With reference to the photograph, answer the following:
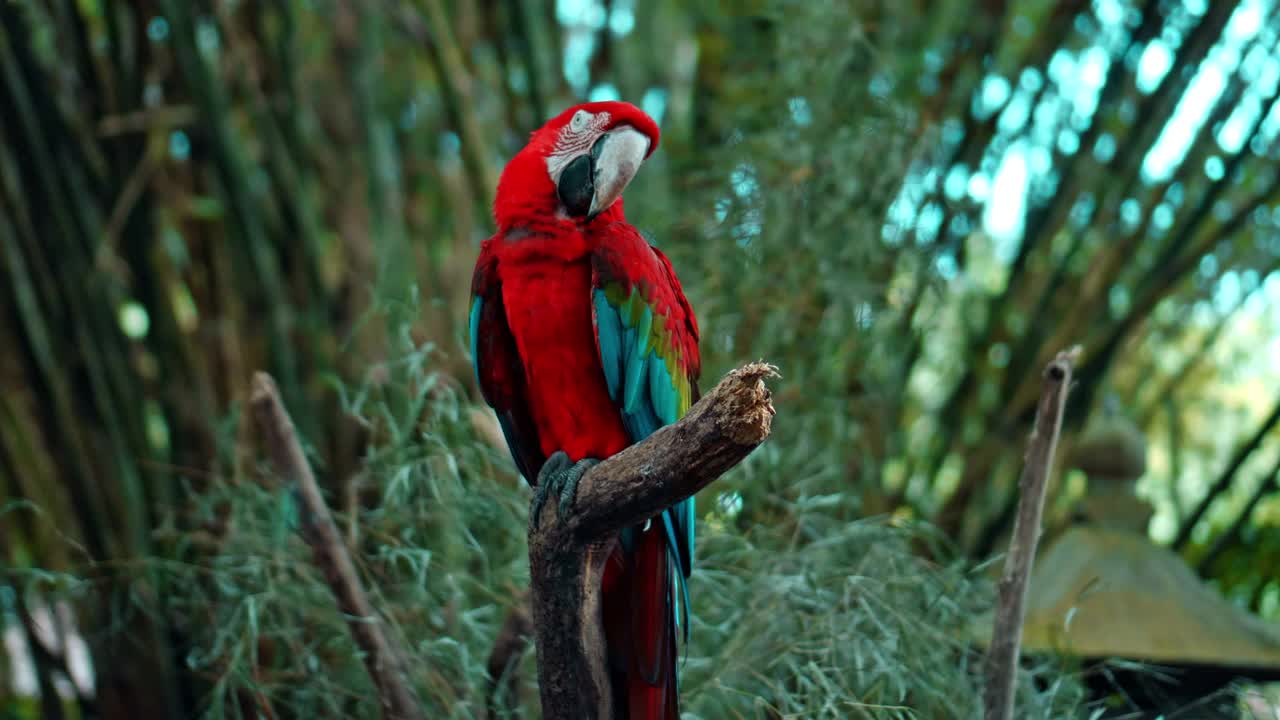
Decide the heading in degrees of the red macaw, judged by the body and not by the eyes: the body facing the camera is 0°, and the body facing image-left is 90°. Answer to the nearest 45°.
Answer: approximately 45°
